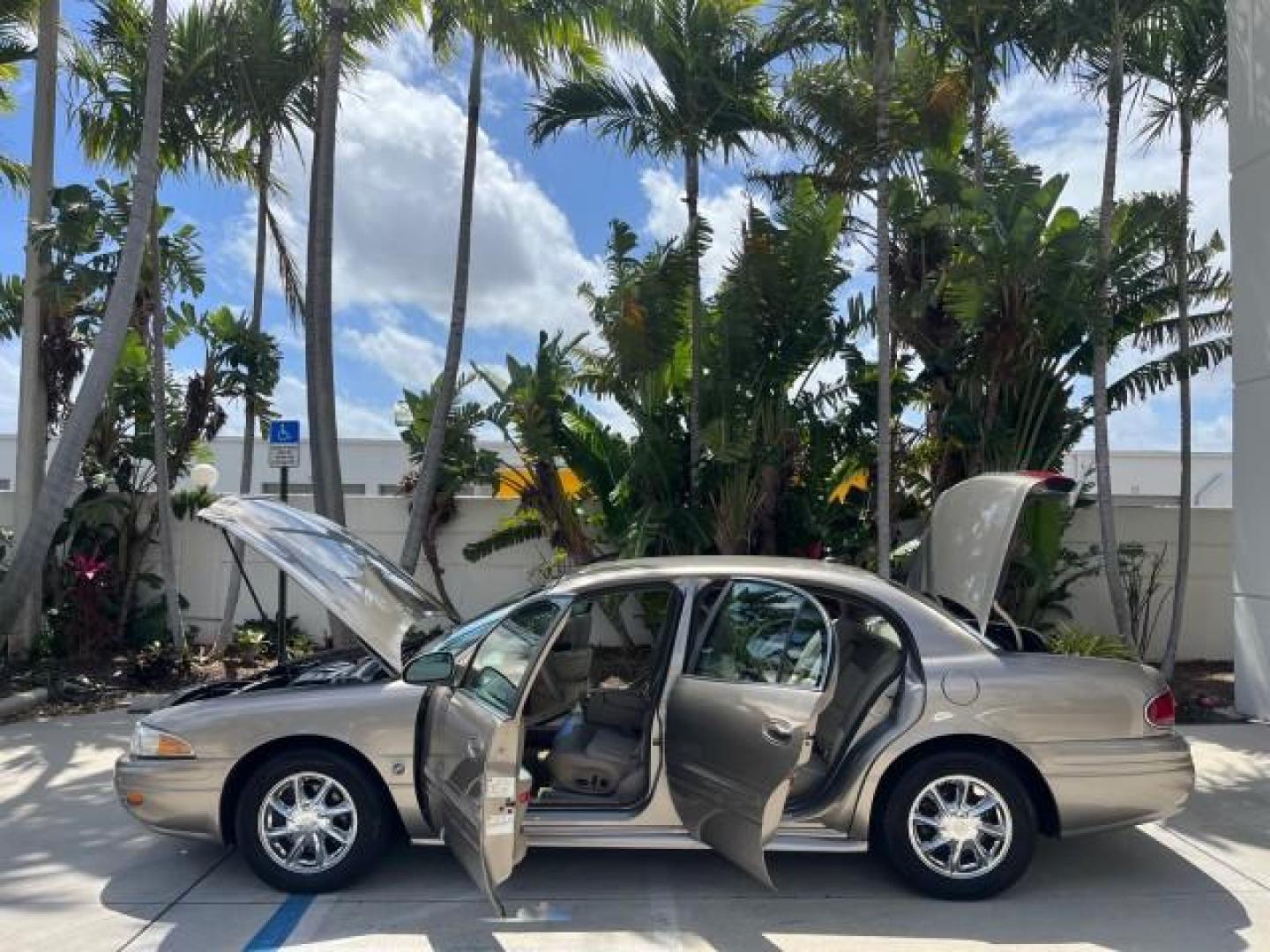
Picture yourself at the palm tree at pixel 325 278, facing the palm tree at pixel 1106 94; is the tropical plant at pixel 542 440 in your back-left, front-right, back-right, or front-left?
front-left

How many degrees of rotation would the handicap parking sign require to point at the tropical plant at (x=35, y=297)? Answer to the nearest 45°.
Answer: approximately 135° to its right

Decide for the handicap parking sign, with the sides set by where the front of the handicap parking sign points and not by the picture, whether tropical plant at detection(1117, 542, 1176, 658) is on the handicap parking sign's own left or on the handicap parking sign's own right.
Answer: on the handicap parking sign's own left

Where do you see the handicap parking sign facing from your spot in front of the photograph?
facing the viewer

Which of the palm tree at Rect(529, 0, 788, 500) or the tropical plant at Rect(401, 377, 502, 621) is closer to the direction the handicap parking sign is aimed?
the palm tree

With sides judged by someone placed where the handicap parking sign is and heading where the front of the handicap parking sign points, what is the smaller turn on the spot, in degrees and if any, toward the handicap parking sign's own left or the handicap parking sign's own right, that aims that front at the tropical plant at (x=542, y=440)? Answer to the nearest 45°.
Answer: approximately 90° to the handicap parking sign's own left
